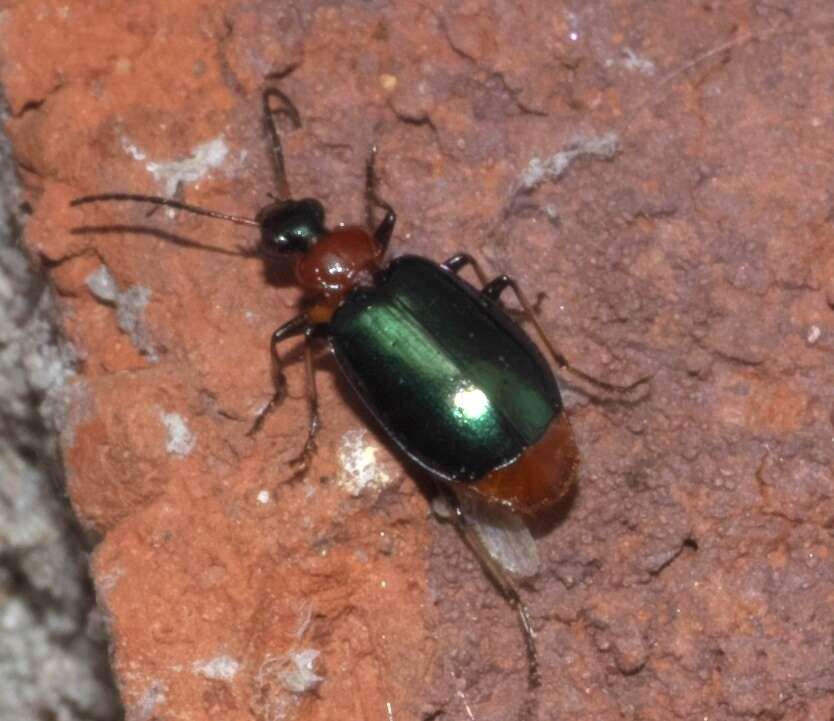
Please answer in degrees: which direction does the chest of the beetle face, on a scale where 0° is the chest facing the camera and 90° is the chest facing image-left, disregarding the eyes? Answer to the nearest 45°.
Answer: approximately 135°
